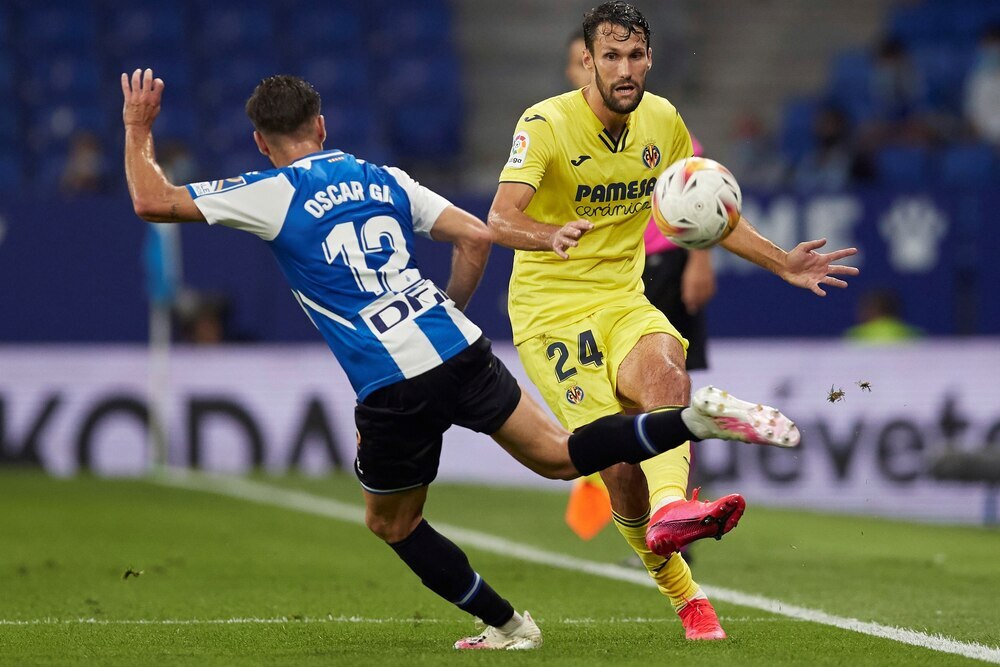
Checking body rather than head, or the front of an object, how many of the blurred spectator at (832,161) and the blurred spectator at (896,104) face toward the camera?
2

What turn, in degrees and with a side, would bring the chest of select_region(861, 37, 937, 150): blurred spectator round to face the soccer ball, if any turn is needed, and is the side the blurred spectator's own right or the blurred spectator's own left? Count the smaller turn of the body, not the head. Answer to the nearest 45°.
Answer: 0° — they already face it

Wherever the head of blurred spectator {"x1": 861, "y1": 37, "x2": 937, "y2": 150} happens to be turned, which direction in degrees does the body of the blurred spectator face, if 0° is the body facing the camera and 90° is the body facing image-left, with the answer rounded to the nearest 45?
approximately 0°

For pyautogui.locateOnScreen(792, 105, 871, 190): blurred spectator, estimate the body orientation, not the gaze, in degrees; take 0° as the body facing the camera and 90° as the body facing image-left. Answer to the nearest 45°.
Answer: approximately 0°

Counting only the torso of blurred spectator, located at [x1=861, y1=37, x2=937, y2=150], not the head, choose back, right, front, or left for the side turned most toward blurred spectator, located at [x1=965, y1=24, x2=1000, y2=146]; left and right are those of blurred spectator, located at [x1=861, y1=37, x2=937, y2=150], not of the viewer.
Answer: left

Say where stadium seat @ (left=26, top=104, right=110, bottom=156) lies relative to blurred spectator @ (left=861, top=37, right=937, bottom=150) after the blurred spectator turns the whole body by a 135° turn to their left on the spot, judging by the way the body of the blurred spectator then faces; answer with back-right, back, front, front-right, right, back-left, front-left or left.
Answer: back-left

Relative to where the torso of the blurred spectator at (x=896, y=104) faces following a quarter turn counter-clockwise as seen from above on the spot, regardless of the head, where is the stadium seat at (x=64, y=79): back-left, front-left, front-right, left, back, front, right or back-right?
back

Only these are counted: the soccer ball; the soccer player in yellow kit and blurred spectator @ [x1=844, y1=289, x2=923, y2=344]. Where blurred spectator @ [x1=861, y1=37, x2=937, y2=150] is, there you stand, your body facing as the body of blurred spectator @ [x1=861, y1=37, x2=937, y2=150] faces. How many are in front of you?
3

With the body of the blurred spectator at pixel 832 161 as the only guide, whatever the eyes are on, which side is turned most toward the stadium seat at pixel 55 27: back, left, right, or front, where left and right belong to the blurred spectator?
right

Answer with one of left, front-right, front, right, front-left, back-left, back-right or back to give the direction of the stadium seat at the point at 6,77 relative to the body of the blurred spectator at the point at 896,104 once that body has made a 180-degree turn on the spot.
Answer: left

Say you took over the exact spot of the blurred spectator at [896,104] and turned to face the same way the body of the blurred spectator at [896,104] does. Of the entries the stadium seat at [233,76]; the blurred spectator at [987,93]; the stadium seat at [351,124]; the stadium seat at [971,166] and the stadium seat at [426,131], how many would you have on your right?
3

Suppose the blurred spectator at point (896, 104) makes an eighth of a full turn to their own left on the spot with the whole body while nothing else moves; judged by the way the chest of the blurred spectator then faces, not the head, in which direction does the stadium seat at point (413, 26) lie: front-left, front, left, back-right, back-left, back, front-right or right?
back-right

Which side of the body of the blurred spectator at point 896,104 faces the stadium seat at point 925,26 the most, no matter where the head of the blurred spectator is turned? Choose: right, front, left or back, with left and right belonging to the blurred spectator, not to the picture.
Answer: back

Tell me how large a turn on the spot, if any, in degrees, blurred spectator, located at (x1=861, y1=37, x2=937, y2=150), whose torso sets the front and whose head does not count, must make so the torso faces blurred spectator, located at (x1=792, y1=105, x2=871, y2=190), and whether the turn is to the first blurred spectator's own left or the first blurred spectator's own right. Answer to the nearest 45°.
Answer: approximately 45° to the first blurred spectator's own right
